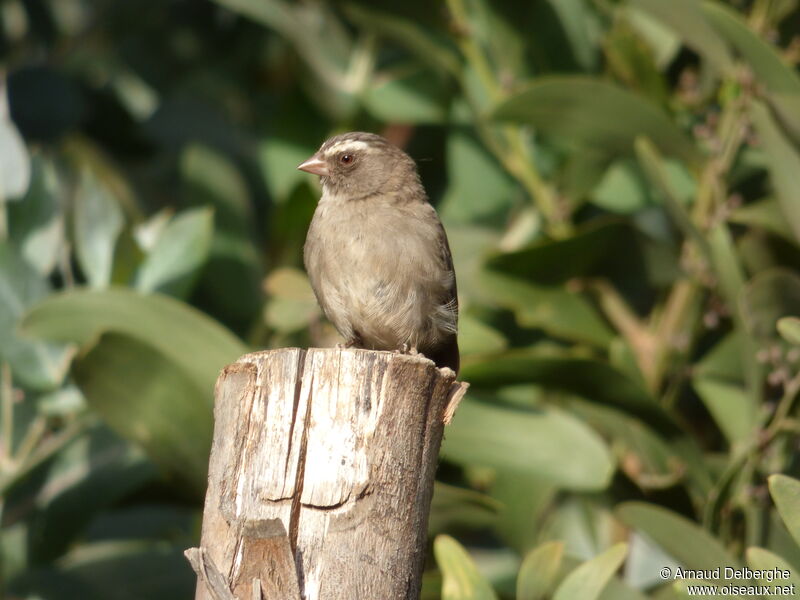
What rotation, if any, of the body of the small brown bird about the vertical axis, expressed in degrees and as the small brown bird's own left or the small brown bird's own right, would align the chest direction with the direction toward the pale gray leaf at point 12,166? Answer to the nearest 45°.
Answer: approximately 45° to the small brown bird's own right

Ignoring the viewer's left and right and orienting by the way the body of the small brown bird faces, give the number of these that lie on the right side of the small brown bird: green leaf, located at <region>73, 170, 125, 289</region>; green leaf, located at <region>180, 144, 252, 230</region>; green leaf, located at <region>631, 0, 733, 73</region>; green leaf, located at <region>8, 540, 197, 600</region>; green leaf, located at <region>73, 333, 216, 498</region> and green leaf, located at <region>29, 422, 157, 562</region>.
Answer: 5

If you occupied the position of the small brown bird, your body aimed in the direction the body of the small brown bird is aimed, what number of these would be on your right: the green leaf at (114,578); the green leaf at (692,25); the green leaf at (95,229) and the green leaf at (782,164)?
2

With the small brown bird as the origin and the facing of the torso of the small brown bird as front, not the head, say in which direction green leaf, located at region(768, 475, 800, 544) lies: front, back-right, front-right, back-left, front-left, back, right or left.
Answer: left

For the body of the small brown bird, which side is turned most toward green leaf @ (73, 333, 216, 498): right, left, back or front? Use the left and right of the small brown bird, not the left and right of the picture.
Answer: right

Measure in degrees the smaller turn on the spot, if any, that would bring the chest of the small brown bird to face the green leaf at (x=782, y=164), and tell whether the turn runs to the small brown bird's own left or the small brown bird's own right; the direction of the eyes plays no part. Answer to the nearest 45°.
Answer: approximately 135° to the small brown bird's own left

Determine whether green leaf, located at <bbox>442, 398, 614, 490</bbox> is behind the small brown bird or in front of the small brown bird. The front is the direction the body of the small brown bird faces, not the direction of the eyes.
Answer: behind

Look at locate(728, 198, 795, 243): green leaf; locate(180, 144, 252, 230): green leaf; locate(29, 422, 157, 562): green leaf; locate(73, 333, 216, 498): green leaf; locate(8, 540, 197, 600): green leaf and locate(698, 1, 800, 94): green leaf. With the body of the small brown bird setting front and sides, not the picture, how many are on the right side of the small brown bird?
4

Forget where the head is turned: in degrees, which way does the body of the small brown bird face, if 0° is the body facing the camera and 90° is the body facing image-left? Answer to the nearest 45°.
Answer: approximately 45°

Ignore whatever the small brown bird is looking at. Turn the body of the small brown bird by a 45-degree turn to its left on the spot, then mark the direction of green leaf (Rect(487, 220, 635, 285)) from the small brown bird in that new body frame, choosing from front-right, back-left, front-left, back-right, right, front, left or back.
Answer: back-left

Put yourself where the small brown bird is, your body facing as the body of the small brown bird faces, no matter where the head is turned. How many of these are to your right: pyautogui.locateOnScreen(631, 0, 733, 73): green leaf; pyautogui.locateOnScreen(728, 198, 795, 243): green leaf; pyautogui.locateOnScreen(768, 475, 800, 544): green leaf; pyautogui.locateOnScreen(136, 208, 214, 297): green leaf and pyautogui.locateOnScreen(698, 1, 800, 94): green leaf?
1

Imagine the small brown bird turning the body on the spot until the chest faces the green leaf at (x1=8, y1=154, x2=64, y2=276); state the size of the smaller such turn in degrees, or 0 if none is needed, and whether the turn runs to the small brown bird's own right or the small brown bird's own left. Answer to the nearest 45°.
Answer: approximately 90° to the small brown bird's own right

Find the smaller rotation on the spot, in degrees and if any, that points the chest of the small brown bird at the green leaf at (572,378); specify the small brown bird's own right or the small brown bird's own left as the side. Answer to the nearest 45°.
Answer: approximately 180°

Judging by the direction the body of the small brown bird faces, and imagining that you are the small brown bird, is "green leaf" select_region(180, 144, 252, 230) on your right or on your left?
on your right

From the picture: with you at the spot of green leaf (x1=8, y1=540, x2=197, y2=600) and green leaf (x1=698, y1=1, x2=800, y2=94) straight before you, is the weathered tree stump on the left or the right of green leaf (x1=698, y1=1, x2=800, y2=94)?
right

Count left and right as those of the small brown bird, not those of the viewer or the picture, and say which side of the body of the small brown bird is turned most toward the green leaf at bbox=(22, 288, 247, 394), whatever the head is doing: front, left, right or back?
right

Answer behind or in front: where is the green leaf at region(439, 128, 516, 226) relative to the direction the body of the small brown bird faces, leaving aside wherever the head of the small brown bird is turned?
behind
